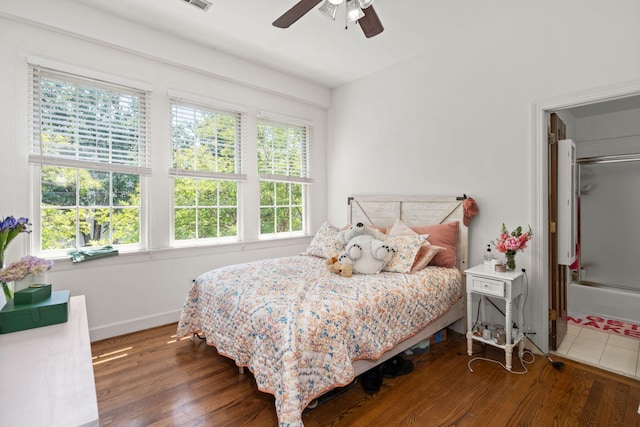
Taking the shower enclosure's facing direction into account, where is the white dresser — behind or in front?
in front

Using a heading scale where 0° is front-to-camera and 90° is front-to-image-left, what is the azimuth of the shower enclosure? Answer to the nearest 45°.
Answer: approximately 45°

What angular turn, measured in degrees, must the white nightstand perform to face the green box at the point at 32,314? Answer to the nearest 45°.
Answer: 0° — it already faces it

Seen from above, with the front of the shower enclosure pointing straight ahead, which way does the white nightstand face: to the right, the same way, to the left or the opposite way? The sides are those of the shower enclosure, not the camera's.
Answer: the same way

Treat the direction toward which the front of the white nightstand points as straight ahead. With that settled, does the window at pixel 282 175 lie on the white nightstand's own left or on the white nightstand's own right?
on the white nightstand's own right

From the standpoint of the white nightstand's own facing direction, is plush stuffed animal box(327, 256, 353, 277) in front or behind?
in front

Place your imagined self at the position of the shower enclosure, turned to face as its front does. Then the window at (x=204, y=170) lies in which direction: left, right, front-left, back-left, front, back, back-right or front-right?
front

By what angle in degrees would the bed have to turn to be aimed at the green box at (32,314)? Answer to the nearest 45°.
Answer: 0° — it already faces it

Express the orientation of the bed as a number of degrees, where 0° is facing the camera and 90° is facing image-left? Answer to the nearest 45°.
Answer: approximately 45°

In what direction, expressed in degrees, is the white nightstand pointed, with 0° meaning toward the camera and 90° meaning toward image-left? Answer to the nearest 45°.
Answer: approximately 45°

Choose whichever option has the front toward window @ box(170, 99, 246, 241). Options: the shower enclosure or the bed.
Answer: the shower enclosure

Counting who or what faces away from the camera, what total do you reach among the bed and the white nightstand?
0

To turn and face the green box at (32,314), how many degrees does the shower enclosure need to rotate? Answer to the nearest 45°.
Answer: approximately 45° to its left

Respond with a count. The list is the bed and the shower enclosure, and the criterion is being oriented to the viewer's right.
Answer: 0

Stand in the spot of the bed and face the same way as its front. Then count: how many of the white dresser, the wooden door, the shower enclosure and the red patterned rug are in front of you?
1

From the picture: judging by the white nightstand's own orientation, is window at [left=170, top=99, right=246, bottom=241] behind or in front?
in front
